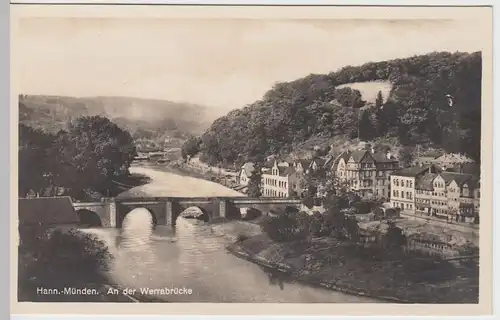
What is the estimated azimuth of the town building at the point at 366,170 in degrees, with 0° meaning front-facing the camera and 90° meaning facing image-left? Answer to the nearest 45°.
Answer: approximately 45°

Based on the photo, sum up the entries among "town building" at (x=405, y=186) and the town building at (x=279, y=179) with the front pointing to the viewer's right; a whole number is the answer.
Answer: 0

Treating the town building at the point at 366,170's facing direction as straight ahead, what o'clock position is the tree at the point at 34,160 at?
The tree is roughly at 1 o'clock from the town building.
